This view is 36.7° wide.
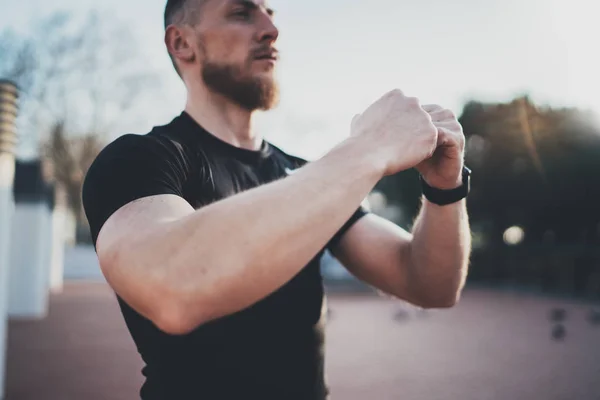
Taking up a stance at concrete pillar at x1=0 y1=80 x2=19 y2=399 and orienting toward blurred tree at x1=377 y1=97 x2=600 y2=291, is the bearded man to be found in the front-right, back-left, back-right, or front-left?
back-right

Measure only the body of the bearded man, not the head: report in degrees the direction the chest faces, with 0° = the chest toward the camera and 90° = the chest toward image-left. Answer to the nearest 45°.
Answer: approximately 315°

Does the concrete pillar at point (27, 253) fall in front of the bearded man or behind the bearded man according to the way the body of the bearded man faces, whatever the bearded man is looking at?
behind

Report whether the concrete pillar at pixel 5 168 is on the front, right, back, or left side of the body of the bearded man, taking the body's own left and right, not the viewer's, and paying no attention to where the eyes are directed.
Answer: back

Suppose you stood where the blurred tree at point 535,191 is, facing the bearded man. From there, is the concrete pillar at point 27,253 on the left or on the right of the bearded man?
right
